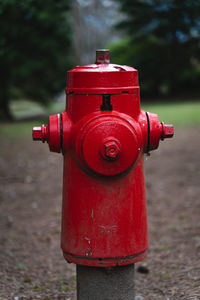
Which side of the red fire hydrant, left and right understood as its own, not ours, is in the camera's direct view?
front

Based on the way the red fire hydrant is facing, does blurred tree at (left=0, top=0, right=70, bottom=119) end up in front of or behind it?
behind

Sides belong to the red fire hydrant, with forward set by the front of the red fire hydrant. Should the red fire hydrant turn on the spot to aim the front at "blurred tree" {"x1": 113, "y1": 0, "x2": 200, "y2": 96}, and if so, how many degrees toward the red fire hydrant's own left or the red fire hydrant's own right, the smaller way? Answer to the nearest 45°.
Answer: approximately 180°
